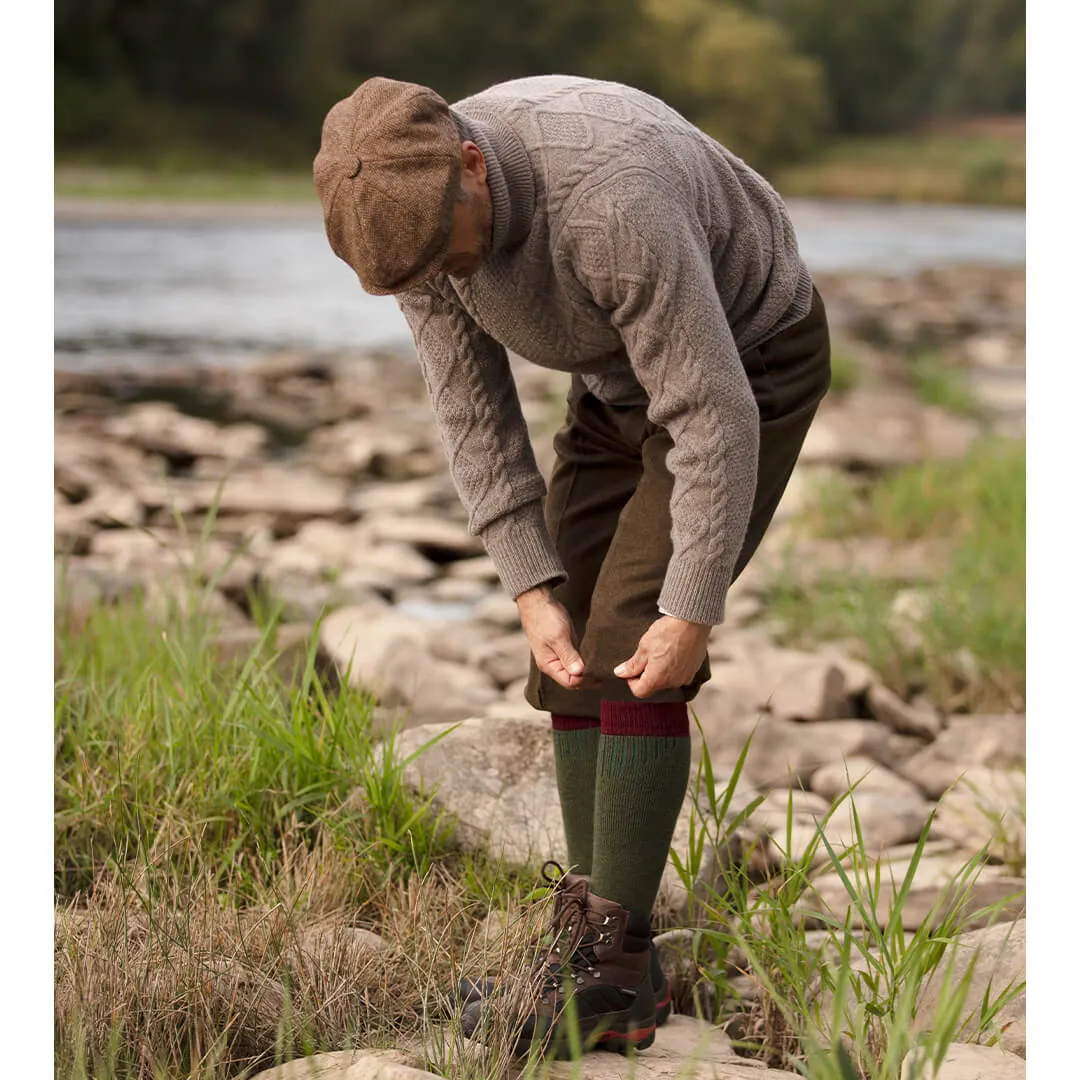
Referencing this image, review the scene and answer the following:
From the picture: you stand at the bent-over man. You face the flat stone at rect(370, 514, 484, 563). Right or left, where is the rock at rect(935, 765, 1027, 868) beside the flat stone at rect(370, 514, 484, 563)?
right

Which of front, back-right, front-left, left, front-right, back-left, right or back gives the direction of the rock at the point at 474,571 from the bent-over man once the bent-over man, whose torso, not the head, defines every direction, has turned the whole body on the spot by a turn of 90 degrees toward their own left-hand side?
back-left

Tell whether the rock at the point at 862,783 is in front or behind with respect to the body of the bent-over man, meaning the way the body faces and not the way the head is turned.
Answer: behind

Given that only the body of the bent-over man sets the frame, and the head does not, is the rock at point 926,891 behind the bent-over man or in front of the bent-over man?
behind

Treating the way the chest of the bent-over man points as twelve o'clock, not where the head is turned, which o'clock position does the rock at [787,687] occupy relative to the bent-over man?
The rock is roughly at 5 o'clock from the bent-over man.

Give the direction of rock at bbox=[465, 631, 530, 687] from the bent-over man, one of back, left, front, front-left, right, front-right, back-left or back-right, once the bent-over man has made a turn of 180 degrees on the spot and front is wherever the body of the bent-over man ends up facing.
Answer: front-left

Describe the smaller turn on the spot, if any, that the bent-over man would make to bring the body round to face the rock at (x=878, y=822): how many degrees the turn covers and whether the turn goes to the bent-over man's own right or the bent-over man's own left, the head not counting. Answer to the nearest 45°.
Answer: approximately 180°

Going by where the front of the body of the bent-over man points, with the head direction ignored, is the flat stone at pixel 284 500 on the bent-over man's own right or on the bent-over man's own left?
on the bent-over man's own right

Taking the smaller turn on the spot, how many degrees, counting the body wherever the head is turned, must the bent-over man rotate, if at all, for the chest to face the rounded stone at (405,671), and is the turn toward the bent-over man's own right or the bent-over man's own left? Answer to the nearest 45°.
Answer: approximately 135° to the bent-over man's own right

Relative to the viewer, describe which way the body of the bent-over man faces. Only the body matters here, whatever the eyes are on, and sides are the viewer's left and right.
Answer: facing the viewer and to the left of the viewer
